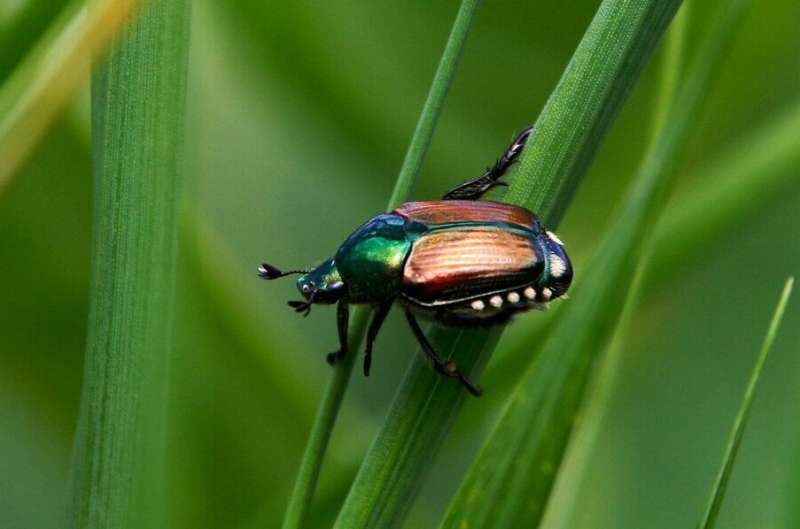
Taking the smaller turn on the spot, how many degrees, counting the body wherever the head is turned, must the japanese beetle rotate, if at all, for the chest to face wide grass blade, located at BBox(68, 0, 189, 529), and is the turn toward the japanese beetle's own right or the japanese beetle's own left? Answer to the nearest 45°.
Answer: approximately 45° to the japanese beetle's own left

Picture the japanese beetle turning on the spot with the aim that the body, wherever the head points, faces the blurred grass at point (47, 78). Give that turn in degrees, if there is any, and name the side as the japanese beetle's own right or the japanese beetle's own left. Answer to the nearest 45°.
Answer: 0° — it already faces it

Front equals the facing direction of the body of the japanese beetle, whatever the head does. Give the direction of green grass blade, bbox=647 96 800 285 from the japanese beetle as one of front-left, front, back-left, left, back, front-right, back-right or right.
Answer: back-right

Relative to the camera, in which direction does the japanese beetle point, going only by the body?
to the viewer's left
